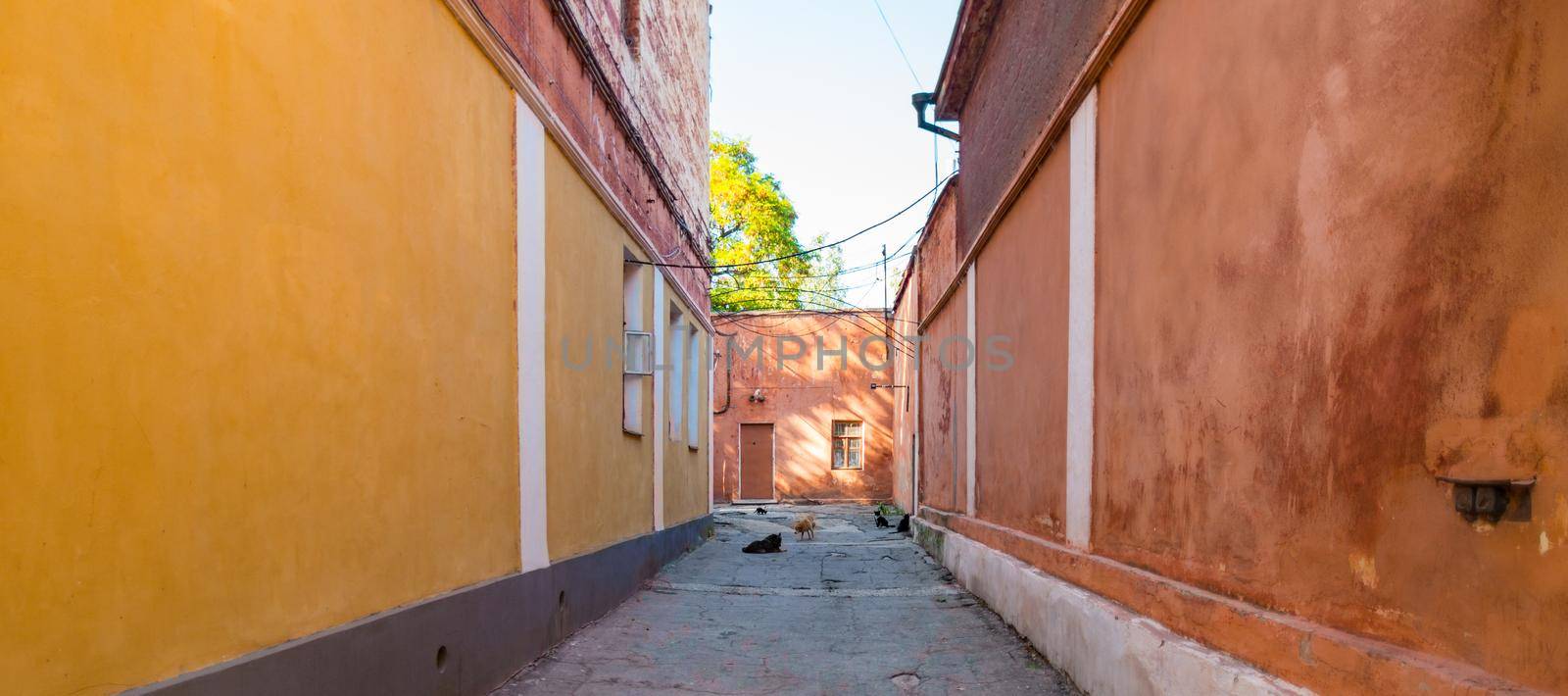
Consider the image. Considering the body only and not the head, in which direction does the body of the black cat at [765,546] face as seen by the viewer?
to the viewer's right

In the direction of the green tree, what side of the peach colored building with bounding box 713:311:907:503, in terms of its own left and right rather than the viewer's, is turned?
back

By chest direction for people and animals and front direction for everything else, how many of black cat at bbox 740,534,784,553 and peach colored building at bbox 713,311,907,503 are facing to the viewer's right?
1

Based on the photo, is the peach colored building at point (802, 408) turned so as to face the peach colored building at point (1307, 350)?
yes

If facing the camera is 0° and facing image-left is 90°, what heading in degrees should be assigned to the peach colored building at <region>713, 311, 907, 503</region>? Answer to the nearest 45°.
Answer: approximately 0°

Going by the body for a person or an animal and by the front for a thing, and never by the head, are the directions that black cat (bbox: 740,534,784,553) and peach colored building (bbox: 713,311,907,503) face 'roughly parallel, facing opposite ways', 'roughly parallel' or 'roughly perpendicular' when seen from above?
roughly perpendicular
